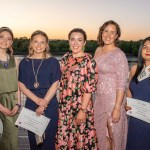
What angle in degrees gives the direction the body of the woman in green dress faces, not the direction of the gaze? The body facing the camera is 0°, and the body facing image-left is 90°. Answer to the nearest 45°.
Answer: approximately 0°

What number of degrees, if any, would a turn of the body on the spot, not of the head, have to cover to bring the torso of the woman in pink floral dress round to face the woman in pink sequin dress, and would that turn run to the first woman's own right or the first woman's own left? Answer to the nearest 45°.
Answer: approximately 90° to the first woman's own left

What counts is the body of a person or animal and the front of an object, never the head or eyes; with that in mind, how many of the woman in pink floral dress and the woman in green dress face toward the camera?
2

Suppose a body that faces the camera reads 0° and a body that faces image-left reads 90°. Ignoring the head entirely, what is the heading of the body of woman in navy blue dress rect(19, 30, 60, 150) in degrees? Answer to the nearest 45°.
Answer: approximately 0°

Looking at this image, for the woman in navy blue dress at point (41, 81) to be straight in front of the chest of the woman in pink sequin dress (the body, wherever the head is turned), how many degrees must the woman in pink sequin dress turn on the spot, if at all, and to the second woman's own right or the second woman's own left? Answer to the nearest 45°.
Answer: approximately 45° to the second woman's own right

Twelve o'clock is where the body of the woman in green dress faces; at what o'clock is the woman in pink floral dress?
The woman in pink floral dress is roughly at 10 o'clock from the woman in green dress.

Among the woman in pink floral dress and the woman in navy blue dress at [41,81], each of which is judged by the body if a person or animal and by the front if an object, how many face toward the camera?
2
